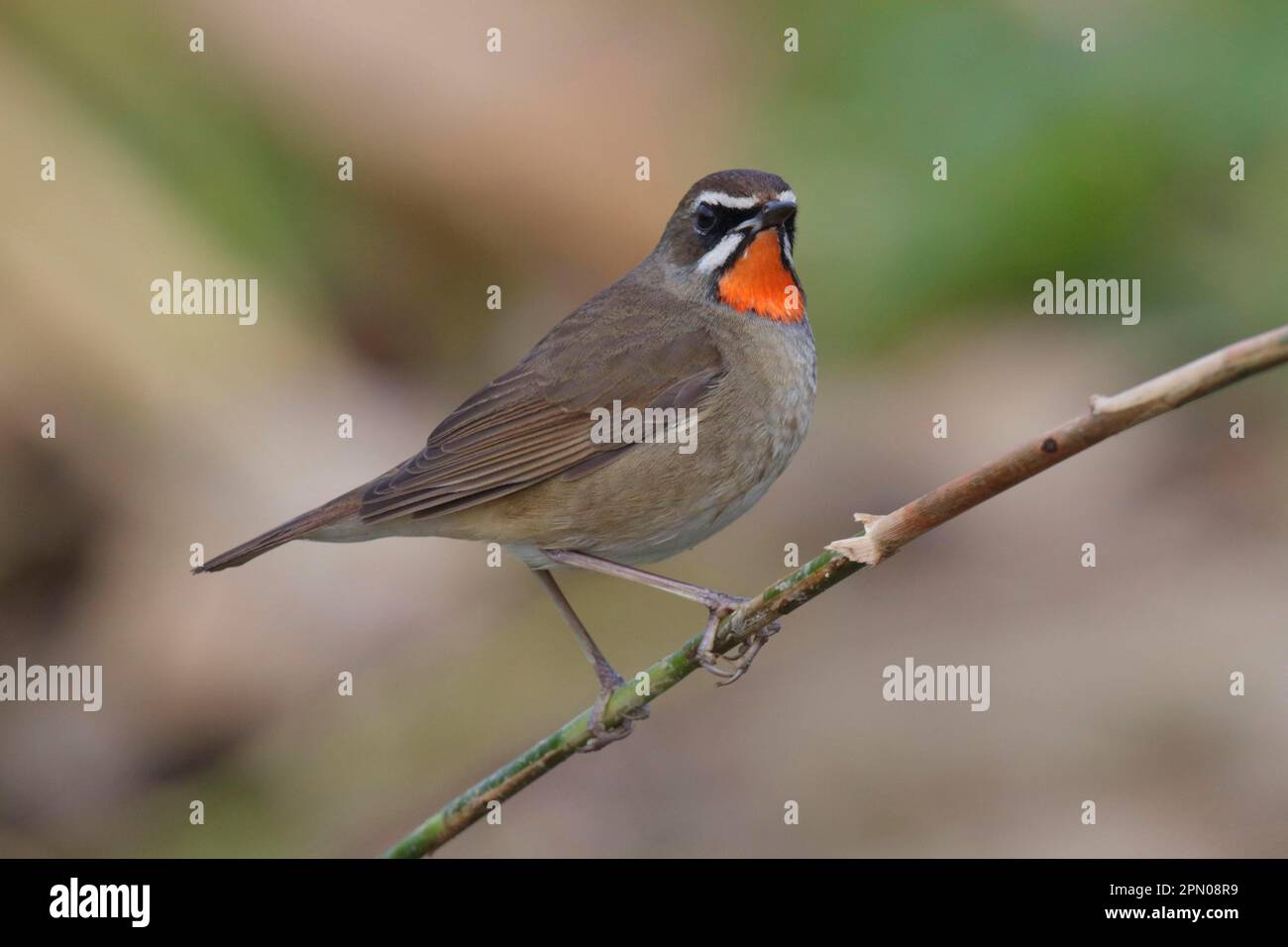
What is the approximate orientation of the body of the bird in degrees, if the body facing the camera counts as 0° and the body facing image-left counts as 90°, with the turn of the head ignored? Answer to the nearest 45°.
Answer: approximately 270°
